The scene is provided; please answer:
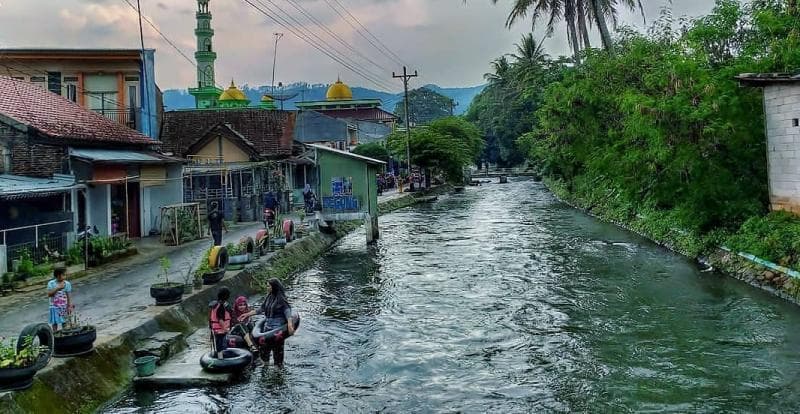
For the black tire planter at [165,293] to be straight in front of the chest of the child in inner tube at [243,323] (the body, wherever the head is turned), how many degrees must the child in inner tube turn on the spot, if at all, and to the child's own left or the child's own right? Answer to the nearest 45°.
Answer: approximately 180°

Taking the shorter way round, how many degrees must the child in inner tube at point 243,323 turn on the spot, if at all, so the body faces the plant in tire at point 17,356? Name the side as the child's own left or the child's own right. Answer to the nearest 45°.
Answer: approximately 90° to the child's own right

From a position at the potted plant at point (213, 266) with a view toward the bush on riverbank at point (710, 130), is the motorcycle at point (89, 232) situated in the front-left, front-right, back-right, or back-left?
back-left

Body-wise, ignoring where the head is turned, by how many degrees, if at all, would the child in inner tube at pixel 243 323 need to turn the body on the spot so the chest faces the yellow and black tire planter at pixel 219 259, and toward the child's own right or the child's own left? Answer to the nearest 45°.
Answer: approximately 135° to the child's own left

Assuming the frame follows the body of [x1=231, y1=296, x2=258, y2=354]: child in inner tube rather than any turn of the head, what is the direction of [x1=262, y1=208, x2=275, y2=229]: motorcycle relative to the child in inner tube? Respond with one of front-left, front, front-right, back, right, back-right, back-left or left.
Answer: back-left

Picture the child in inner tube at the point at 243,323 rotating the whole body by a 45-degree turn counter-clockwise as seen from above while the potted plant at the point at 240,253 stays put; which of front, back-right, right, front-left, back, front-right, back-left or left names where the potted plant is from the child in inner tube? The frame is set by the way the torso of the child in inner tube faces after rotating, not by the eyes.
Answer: left

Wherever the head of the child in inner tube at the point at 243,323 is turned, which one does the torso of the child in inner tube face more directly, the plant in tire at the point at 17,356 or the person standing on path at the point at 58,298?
the plant in tire

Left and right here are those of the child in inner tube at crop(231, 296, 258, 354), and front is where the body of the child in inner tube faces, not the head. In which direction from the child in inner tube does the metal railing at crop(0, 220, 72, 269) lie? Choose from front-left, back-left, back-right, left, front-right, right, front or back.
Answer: back

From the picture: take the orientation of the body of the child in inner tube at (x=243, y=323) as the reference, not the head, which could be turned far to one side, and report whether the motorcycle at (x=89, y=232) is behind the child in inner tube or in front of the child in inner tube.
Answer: behind

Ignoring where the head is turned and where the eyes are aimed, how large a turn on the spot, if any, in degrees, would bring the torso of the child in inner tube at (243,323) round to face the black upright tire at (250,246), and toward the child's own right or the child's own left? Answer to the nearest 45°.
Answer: approximately 135° to the child's own left

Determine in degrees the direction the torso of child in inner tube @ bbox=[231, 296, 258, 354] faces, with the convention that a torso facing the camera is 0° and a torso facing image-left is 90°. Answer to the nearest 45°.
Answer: approximately 315°

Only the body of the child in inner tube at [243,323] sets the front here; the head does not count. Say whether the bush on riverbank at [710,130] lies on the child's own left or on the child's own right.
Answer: on the child's own left

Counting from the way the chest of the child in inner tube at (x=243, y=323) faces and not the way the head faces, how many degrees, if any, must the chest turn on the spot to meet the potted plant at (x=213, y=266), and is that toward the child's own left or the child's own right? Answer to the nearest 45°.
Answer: approximately 135° to the child's own left
